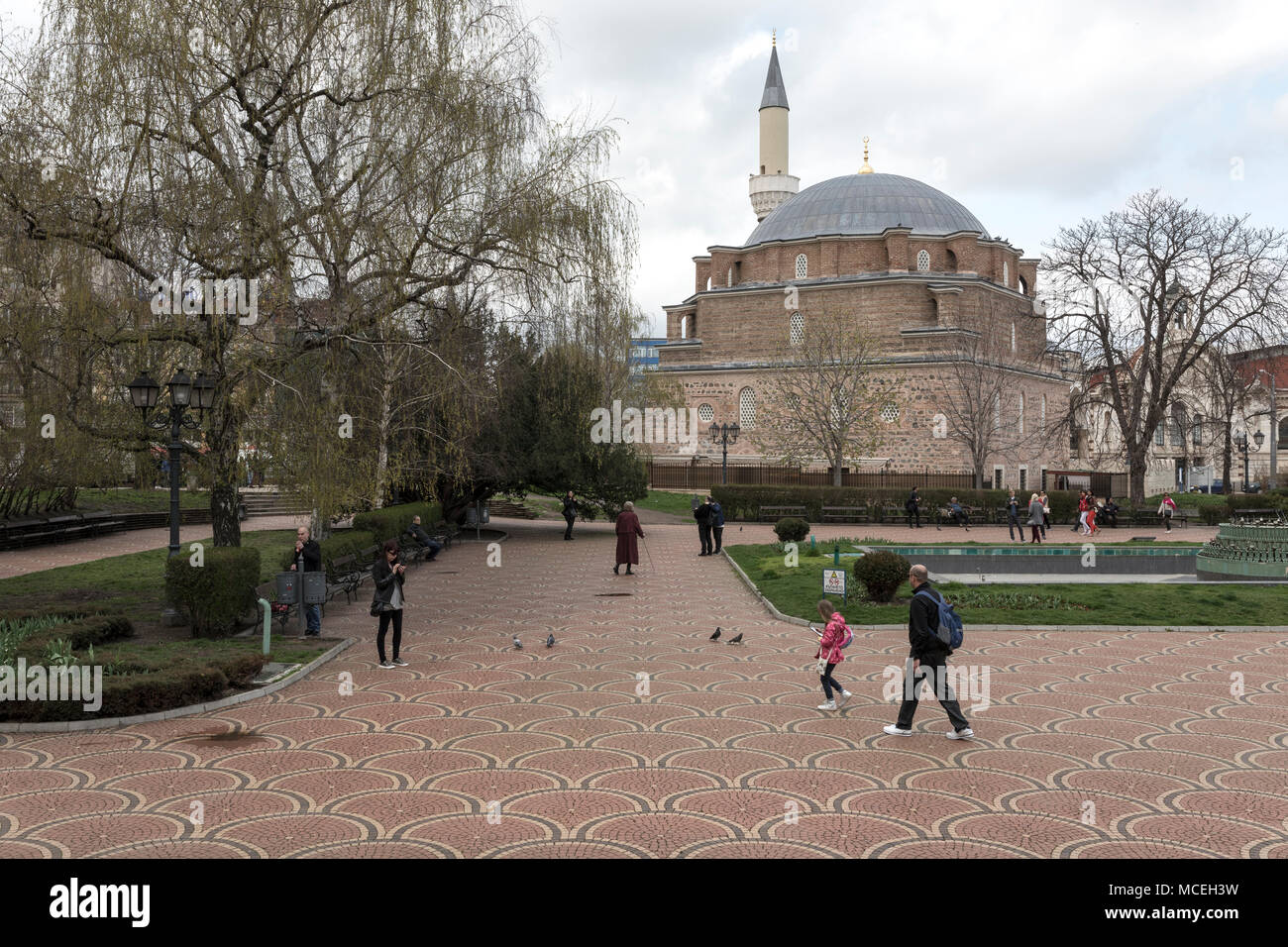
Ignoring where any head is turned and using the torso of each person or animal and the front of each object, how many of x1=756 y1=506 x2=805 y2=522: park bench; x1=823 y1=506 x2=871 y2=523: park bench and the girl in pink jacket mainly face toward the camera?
2

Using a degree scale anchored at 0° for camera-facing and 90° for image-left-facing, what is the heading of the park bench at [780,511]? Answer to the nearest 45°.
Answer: approximately 0°

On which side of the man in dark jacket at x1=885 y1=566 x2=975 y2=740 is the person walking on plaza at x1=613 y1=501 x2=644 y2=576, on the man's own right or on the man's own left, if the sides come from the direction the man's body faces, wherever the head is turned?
on the man's own right

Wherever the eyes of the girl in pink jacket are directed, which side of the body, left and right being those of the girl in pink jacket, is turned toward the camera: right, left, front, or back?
left

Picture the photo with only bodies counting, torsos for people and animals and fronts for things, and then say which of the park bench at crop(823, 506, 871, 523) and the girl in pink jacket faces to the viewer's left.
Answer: the girl in pink jacket

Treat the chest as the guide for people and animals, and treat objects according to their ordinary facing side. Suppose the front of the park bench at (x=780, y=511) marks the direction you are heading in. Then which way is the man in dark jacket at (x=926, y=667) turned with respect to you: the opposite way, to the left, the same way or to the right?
to the right

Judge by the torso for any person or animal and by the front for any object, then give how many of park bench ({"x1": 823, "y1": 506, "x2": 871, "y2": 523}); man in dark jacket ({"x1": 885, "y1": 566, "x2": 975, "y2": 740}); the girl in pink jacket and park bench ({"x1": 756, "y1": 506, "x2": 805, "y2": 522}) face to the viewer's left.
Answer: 2

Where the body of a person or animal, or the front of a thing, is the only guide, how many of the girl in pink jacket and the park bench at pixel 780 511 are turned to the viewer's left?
1

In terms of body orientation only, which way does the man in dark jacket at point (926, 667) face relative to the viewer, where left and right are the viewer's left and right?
facing to the left of the viewer
